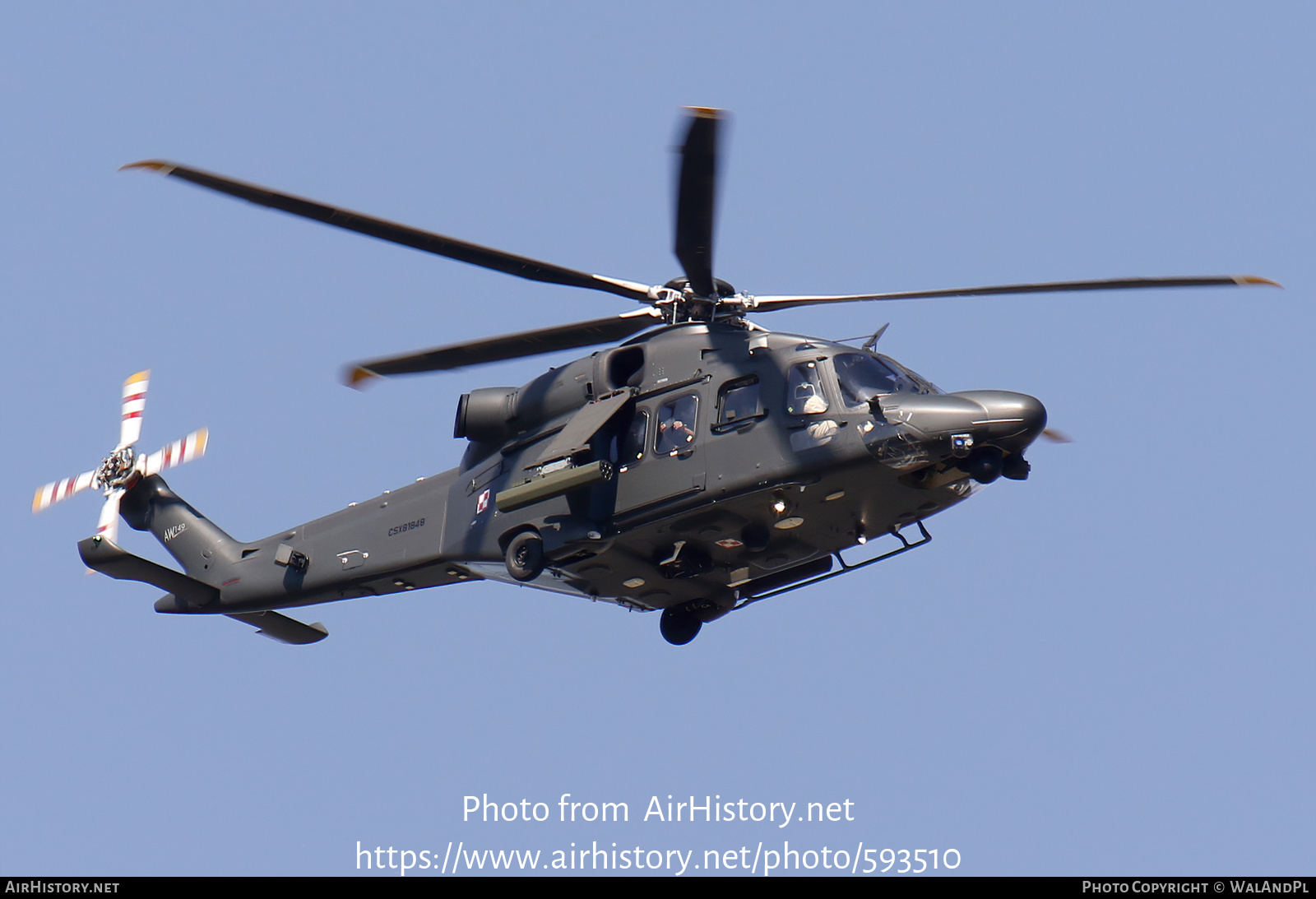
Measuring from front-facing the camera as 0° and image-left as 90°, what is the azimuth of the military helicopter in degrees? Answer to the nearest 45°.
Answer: approximately 315°
